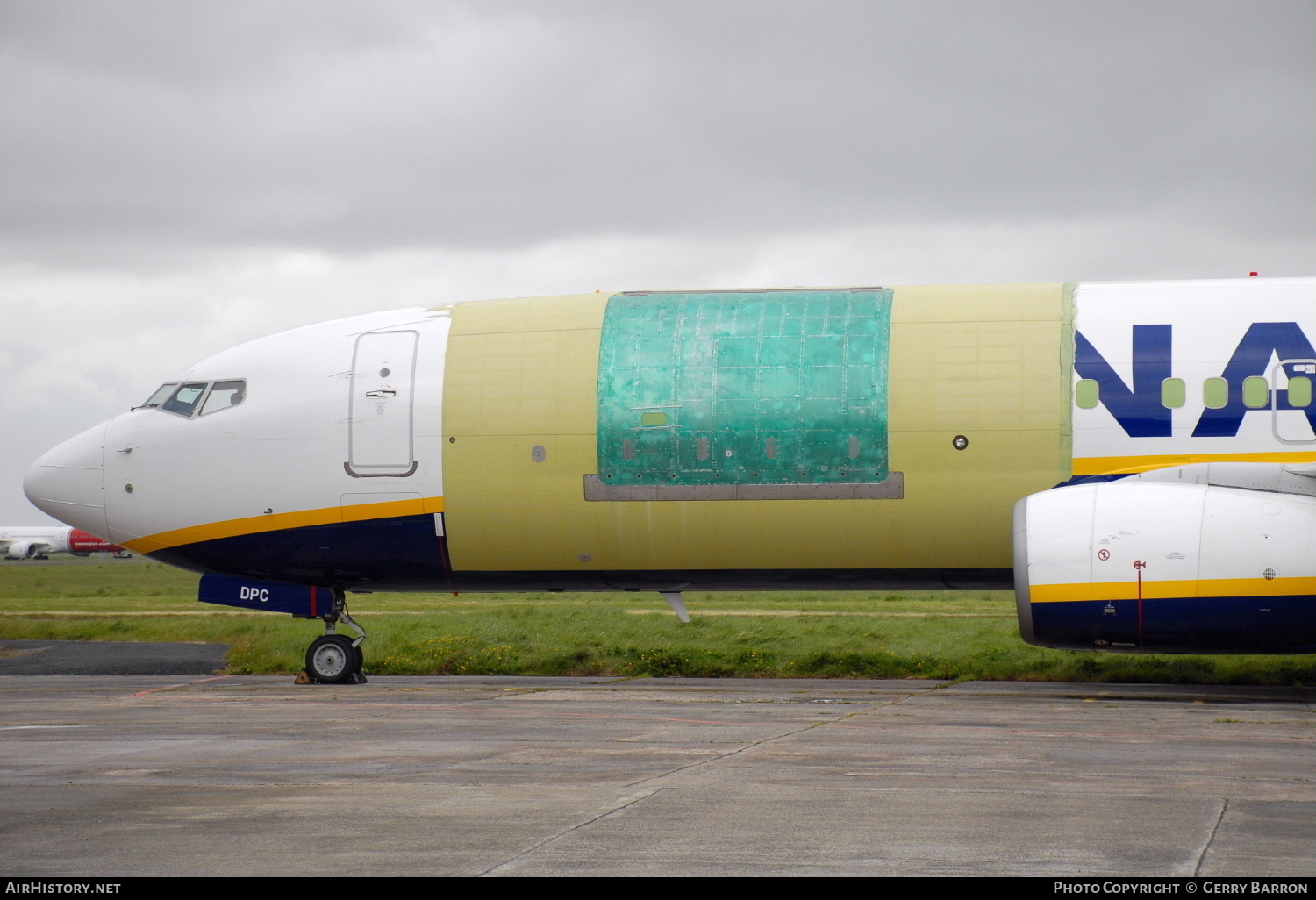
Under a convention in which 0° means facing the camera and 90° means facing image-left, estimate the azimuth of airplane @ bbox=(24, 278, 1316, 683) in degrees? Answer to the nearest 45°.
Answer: approximately 90°
